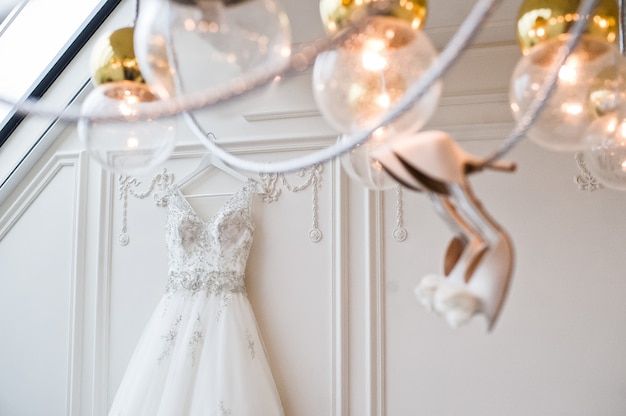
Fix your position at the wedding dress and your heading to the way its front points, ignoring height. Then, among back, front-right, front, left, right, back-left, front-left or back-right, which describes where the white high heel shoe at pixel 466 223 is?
front

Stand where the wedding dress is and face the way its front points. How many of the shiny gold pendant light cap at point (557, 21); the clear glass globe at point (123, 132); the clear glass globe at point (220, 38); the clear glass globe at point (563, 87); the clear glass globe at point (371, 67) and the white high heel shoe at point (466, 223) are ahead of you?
6

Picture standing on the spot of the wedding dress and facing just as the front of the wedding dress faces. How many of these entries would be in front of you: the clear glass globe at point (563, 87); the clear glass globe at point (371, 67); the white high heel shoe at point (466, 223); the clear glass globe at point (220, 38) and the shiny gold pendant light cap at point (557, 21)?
5

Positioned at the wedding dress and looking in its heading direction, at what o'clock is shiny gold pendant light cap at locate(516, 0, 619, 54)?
The shiny gold pendant light cap is roughly at 12 o'clock from the wedding dress.

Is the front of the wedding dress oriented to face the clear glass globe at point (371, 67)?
yes

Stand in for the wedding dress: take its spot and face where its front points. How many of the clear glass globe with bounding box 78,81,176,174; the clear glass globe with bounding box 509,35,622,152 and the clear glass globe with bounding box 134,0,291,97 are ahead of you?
3

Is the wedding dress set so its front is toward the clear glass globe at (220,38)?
yes

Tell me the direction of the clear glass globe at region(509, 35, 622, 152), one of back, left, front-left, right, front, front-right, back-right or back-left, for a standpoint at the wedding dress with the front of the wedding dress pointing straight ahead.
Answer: front

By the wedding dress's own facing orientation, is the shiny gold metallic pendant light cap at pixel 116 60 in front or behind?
in front

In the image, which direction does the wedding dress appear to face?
toward the camera
